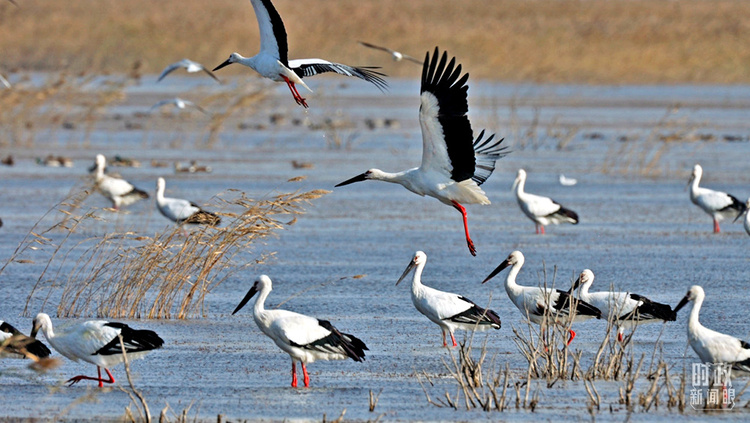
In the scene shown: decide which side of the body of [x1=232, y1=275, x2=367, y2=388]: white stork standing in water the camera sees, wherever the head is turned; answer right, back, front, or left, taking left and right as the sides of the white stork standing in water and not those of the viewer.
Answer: left

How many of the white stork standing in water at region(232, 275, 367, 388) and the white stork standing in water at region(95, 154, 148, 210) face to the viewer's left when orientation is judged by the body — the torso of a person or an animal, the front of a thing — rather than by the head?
2

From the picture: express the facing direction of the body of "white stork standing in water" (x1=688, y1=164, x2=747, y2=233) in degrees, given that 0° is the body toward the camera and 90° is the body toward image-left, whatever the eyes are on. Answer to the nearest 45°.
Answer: approximately 90°

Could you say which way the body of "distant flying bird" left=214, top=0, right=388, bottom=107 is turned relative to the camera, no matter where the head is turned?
to the viewer's left

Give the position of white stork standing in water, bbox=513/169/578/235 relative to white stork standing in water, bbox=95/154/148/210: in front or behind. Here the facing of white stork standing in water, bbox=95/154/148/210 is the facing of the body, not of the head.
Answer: behind

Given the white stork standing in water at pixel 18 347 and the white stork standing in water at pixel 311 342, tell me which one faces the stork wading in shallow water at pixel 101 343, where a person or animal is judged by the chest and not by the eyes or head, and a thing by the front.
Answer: the white stork standing in water at pixel 311 342

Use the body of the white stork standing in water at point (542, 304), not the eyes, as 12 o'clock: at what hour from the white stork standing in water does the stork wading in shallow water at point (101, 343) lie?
The stork wading in shallow water is roughly at 11 o'clock from the white stork standing in water.

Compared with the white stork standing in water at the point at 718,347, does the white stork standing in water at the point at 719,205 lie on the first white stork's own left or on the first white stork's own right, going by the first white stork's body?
on the first white stork's own right

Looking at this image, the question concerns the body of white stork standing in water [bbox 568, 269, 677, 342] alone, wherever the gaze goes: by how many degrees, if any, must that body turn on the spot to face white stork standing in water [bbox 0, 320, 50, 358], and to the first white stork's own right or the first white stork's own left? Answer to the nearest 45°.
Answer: approximately 45° to the first white stork's own left

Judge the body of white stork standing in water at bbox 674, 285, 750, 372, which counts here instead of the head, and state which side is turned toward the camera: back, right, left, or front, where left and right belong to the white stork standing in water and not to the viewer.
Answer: left

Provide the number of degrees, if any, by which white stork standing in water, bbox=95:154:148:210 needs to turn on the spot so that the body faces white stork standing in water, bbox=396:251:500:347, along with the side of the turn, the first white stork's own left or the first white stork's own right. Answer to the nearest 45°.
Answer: approximately 90° to the first white stork's own left

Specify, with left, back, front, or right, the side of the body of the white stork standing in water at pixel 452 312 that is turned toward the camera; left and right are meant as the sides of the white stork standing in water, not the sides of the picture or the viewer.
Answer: left

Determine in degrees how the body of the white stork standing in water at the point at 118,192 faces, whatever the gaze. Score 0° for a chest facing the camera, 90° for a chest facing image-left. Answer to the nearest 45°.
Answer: approximately 90°
